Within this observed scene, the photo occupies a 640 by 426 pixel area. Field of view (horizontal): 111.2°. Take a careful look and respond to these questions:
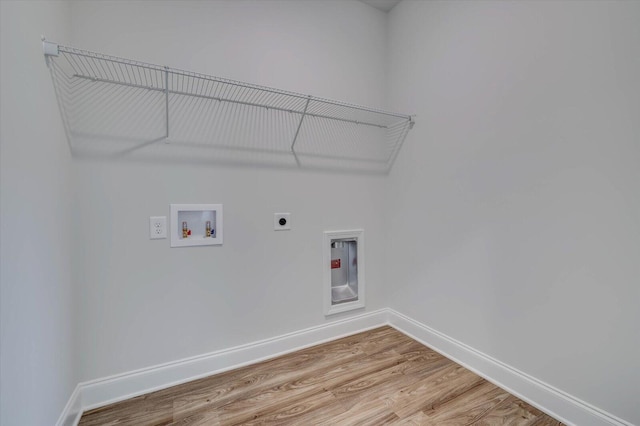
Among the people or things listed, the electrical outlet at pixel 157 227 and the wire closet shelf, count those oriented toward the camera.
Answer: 2

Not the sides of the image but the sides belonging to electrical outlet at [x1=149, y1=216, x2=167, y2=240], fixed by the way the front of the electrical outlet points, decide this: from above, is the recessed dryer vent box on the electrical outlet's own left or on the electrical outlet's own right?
on the electrical outlet's own left

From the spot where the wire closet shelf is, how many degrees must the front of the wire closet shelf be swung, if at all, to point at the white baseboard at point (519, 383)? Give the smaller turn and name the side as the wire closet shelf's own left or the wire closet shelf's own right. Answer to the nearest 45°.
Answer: approximately 45° to the wire closet shelf's own left

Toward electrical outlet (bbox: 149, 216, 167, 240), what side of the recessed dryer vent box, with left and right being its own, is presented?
right

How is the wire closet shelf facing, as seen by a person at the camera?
facing the viewer

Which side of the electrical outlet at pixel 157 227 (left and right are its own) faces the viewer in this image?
front

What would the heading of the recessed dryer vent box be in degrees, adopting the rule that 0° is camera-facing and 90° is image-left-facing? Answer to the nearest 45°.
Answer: approximately 315°

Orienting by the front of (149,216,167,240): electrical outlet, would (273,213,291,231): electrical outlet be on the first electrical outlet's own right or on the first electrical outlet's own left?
on the first electrical outlet's own left

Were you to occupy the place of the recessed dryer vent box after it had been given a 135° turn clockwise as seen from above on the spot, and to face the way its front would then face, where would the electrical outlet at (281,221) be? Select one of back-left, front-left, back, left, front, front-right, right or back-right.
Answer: front-left
